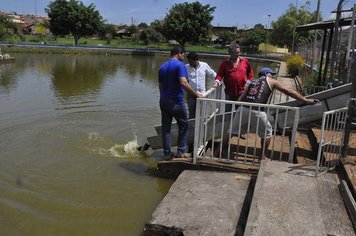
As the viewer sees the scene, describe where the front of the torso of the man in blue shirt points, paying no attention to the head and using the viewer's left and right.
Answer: facing away from the viewer and to the right of the viewer

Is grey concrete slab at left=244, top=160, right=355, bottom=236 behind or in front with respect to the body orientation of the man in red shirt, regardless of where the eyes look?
in front

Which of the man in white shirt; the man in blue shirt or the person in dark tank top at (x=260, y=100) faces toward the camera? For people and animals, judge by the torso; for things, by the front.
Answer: the man in white shirt

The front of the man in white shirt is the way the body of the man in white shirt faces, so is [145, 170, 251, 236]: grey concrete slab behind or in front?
in front

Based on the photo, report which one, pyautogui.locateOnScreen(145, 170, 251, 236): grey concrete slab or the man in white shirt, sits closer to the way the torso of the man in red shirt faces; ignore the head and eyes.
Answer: the grey concrete slab

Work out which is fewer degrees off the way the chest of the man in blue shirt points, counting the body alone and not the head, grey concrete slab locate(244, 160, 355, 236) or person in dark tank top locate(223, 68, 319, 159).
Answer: the person in dark tank top
